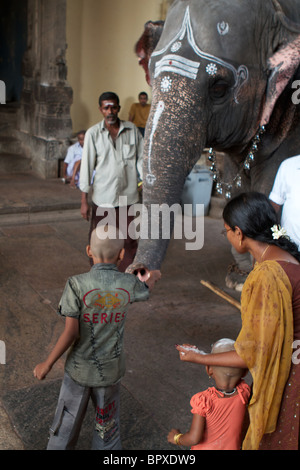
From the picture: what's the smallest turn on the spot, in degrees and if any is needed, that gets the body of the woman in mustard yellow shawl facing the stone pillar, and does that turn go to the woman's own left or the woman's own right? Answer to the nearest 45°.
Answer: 0° — they already face it

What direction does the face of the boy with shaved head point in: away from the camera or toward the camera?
away from the camera

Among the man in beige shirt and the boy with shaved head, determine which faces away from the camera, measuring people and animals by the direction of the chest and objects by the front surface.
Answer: the boy with shaved head

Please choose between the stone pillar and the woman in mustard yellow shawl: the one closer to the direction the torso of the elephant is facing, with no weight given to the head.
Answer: the woman in mustard yellow shawl

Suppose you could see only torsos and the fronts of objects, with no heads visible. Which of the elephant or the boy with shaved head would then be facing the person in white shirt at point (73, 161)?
the boy with shaved head

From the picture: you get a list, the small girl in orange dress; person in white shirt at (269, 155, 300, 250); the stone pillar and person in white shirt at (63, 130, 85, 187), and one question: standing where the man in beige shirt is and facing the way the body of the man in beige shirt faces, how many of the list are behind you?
2

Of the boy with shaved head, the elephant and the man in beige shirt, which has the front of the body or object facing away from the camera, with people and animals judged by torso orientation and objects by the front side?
the boy with shaved head

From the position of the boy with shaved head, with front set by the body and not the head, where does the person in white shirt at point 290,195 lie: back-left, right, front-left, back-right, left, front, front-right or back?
front-right

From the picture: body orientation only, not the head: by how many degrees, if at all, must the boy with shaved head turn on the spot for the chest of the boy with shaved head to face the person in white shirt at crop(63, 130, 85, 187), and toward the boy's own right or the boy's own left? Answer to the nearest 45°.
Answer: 0° — they already face them

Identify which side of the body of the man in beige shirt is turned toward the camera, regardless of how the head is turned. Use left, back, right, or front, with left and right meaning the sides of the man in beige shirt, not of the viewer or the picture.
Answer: front

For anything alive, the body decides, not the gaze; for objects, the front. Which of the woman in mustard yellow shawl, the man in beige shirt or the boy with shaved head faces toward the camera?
the man in beige shirt

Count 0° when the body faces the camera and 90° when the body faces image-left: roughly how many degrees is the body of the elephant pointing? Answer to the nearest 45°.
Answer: approximately 45°

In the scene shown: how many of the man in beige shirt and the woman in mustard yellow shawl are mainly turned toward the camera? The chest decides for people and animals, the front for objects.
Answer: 1

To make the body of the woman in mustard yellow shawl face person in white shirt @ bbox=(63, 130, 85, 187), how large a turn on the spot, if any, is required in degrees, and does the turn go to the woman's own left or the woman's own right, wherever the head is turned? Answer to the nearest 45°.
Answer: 0° — they already face them

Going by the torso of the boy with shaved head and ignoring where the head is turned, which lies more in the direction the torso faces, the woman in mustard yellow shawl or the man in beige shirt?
the man in beige shirt

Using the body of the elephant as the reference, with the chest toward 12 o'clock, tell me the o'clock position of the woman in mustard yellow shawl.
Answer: The woman in mustard yellow shawl is roughly at 10 o'clock from the elephant.

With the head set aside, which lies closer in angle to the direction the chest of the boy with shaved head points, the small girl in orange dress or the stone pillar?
the stone pillar
